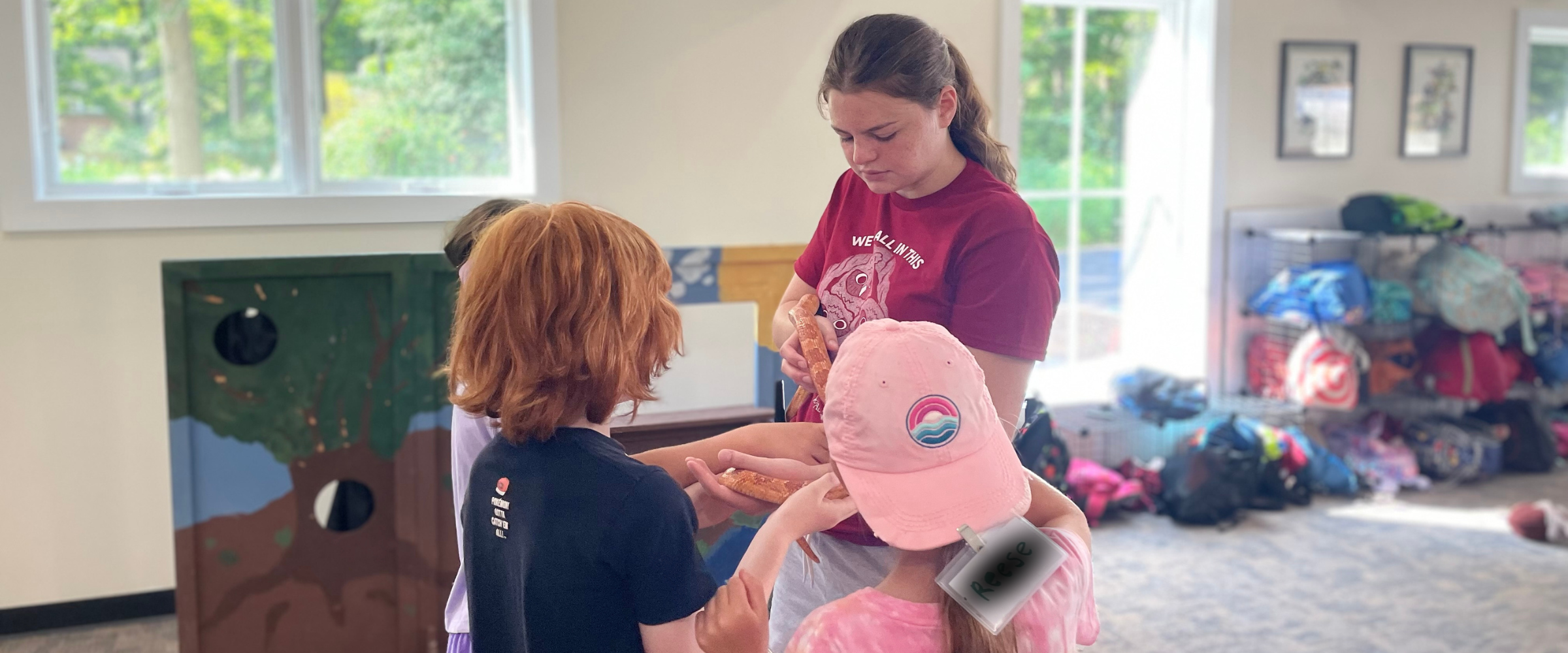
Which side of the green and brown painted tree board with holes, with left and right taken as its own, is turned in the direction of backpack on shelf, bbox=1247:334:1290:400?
left

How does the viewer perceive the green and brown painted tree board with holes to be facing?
facing the viewer

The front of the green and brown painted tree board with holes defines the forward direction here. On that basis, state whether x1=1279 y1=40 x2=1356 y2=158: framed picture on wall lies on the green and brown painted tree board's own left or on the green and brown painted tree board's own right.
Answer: on the green and brown painted tree board's own left

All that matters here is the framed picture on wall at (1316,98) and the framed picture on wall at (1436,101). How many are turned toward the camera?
2

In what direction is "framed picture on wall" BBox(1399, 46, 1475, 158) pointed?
toward the camera

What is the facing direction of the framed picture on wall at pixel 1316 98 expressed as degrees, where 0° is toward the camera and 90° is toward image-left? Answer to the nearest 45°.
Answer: approximately 0°

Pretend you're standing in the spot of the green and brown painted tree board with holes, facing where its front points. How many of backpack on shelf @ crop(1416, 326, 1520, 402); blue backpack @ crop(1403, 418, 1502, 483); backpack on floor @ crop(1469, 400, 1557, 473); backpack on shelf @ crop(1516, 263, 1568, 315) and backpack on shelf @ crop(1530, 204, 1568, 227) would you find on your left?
5

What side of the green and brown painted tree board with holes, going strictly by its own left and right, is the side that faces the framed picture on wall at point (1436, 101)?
left

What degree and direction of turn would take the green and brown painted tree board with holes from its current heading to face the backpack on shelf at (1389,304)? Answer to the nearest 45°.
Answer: approximately 90° to its left

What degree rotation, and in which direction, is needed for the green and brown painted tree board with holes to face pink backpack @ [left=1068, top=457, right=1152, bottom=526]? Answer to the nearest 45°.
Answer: approximately 90° to its left

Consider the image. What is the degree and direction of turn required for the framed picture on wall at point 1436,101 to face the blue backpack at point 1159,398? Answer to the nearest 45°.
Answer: approximately 45° to its right

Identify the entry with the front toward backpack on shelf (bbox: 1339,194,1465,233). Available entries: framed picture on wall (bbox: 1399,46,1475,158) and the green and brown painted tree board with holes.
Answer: the framed picture on wall
